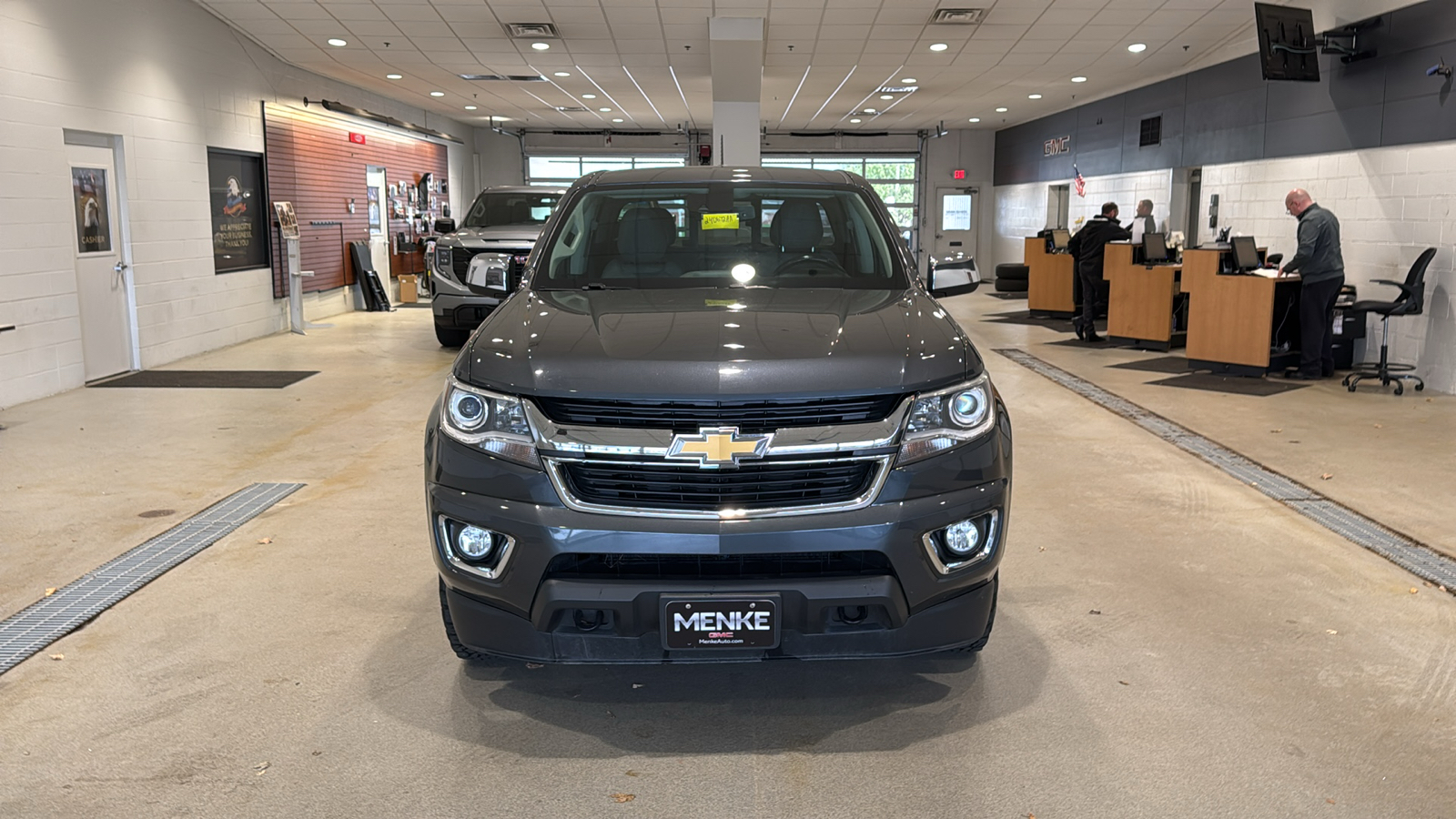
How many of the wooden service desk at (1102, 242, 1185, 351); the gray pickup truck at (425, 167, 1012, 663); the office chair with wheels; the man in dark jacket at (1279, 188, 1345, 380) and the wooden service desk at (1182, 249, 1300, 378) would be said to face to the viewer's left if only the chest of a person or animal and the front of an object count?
4

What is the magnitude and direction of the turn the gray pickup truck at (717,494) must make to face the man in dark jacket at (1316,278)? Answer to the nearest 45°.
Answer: approximately 135° to its left

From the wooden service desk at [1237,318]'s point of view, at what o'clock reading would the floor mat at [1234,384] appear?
The floor mat is roughly at 9 o'clock from the wooden service desk.

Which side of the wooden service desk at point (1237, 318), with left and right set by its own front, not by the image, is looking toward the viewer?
left

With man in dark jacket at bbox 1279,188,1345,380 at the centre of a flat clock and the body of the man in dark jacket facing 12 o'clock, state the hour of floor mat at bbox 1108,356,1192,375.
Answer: The floor mat is roughly at 1 o'clock from the man in dark jacket.

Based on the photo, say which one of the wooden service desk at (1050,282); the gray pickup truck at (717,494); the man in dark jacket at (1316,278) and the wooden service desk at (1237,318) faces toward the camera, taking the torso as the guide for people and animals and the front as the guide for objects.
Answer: the gray pickup truck

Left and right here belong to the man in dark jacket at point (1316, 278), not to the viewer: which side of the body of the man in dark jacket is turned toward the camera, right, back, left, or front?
left

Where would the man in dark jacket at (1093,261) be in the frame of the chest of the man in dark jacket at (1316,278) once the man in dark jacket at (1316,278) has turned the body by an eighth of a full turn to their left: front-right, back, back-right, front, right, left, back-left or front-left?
right

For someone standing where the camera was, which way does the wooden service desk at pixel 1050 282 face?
facing to the left of the viewer

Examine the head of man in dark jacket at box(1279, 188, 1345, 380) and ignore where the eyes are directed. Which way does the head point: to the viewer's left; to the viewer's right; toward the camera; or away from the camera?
to the viewer's left

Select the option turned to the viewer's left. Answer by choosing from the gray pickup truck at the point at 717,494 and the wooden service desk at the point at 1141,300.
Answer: the wooden service desk

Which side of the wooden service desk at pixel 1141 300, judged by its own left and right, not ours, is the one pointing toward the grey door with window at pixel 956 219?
right

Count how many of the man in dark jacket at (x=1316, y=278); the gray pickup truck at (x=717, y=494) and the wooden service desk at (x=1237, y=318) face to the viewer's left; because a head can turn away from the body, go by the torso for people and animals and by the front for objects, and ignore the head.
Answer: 2
